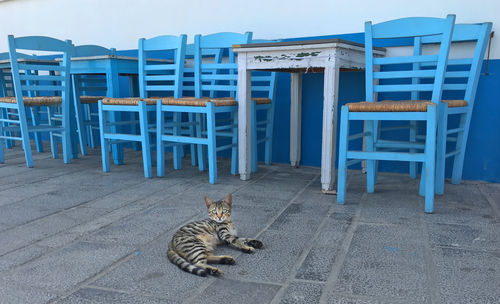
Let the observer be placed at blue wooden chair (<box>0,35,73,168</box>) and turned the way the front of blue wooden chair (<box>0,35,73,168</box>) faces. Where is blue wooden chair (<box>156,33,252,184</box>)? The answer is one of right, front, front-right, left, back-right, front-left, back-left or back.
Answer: back

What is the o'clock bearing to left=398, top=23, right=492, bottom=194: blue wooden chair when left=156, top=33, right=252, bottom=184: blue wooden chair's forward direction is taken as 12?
left=398, top=23, right=492, bottom=194: blue wooden chair is roughly at 8 o'clock from left=156, top=33, right=252, bottom=184: blue wooden chair.

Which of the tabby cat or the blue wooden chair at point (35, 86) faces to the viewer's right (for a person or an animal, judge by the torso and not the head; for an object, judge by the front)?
the tabby cat

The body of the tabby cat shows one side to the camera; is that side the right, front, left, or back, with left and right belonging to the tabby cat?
right

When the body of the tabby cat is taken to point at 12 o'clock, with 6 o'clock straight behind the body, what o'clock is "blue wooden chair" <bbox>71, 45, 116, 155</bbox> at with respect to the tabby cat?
The blue wooden chair is roughly at 8 o'clock from the tabby cat.

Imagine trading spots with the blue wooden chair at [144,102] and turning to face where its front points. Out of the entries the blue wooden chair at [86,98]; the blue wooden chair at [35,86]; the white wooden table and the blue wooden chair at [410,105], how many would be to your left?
2

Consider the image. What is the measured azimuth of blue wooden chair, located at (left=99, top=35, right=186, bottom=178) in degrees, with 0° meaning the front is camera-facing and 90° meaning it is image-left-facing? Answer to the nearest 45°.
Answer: approximately 45°
